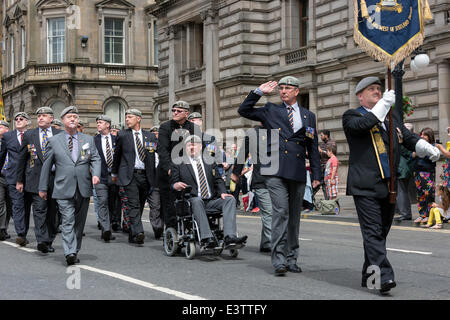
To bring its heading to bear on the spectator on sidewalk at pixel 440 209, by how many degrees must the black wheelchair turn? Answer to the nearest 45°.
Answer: approximately 90° to its left

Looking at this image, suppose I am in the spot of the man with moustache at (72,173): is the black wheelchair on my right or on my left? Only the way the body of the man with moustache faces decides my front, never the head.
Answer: on my left

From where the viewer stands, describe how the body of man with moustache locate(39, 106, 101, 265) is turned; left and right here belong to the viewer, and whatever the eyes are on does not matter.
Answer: facing the viewer

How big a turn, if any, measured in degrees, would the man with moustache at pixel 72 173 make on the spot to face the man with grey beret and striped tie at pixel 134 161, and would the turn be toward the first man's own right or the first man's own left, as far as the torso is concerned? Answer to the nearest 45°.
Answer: approximately 135° to the first man's own left

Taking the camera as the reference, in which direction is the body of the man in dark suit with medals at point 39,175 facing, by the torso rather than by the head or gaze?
toward the camera

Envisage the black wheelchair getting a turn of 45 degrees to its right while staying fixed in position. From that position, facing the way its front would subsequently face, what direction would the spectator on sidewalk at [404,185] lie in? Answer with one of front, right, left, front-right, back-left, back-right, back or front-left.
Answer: back-left

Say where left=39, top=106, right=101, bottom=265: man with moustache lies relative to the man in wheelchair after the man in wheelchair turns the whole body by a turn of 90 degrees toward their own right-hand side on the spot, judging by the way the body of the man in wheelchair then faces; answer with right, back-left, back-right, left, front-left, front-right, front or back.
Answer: front-right

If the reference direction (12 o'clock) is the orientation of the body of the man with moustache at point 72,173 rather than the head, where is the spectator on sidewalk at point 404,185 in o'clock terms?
The spectator on sidewalk is roughly at 8 o'clock from the man with moustache.

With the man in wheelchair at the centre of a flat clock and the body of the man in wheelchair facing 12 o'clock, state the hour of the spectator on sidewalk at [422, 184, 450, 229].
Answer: The spectator on sidewalk is roughly at 9 o'clock from the man in wheelchair.

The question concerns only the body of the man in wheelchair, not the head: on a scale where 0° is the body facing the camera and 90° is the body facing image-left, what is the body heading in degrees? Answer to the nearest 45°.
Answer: approximately 315°

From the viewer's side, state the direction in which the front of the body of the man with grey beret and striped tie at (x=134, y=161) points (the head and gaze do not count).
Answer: toward the camera

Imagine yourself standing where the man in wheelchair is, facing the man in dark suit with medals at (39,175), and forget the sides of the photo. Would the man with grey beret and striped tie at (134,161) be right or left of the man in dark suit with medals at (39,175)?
right

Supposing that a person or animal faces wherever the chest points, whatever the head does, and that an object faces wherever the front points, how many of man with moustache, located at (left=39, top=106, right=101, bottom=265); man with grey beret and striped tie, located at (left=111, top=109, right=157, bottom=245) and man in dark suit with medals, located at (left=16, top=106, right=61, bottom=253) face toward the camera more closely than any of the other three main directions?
3

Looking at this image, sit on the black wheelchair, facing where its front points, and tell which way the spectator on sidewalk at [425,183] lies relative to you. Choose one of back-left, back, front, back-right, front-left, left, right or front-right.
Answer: left
